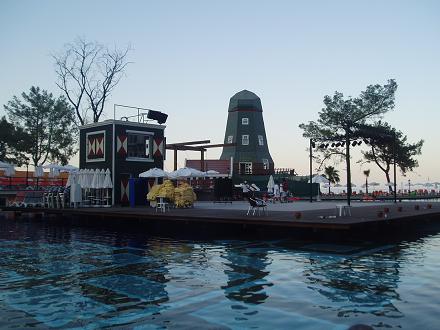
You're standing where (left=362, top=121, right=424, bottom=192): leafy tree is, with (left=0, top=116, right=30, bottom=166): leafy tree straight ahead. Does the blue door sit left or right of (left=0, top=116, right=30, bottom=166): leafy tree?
left

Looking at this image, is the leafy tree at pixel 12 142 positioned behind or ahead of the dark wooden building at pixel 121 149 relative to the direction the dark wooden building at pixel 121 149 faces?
behind

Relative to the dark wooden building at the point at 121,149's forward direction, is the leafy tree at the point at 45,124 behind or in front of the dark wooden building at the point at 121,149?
behind

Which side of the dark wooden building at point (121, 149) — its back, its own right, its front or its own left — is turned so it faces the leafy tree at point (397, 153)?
left

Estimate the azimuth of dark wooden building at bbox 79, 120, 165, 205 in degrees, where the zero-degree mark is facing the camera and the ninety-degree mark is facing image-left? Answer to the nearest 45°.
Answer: approximately 315°

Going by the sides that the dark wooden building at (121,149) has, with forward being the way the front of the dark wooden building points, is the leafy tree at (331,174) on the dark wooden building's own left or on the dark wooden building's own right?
on the dark wooden building's own left

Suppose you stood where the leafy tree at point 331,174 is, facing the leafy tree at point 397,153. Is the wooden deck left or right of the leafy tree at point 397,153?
right

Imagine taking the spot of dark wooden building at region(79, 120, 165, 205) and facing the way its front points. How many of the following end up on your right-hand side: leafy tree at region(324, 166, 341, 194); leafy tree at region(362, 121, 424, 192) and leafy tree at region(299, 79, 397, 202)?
0
